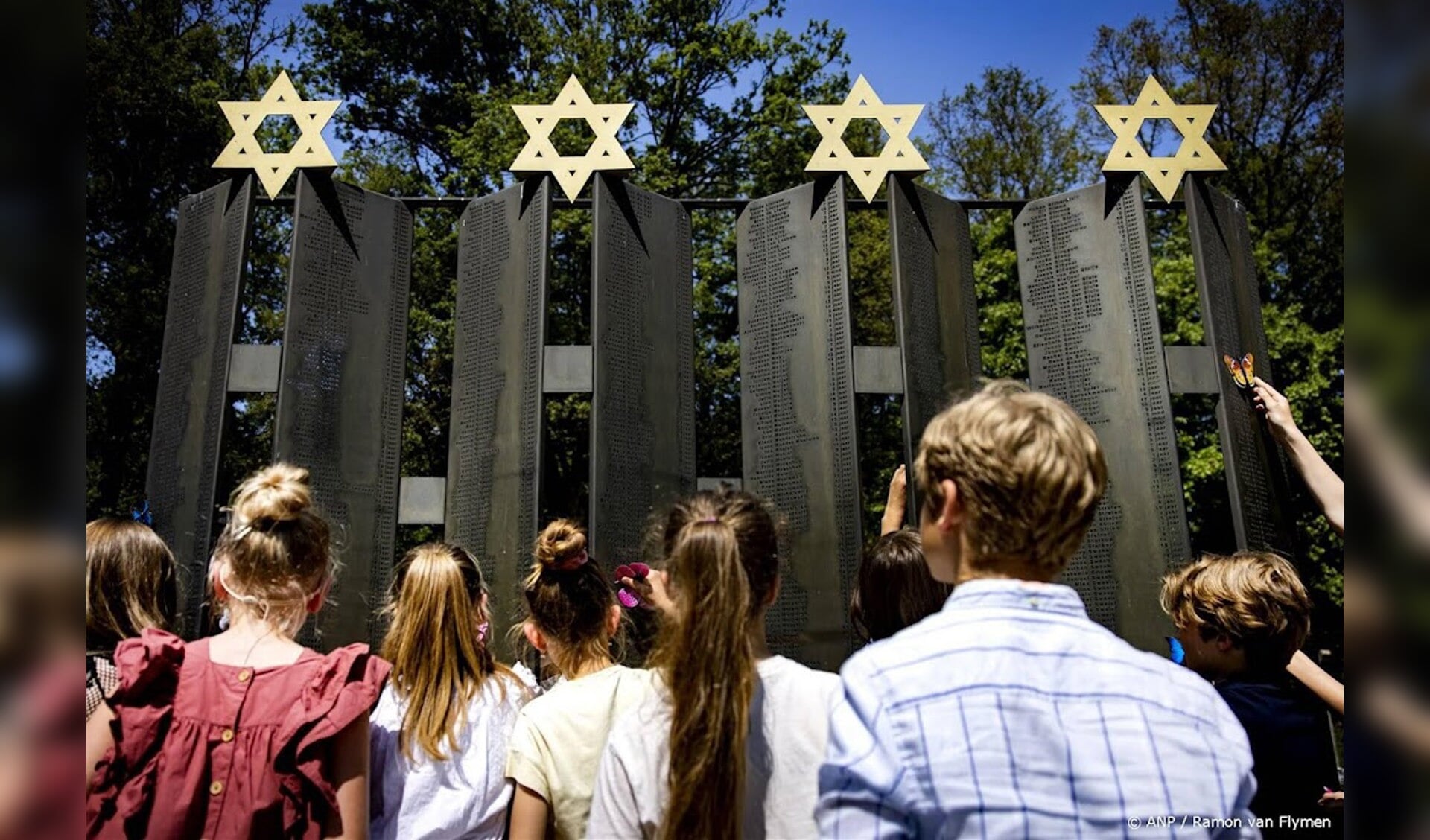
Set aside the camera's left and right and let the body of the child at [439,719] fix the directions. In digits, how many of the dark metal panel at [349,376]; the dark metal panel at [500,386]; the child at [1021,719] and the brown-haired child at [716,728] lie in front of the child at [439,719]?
2

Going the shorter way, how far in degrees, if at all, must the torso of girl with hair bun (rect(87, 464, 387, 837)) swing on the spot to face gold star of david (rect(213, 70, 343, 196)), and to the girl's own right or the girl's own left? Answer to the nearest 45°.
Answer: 0° — they already face it

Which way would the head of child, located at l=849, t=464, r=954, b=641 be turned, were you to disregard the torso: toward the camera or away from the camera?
away from the camera

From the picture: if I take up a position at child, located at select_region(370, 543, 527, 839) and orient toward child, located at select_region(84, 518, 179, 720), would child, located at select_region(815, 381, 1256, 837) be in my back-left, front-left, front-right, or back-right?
back-left

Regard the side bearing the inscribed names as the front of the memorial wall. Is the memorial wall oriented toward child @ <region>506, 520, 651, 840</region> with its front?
yes

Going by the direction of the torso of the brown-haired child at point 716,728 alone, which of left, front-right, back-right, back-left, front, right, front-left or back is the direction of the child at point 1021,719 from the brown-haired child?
back-right

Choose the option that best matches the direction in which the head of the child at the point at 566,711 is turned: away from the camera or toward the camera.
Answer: away from the camera

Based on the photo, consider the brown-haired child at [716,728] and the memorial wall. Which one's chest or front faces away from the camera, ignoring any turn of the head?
the brown-haired child

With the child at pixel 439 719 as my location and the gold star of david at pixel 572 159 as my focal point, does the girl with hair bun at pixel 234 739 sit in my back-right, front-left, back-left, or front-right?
back-left

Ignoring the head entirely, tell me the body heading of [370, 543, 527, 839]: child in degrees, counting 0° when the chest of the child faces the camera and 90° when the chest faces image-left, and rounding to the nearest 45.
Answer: approximately 180°

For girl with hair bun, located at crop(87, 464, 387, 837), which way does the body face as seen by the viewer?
away from the camera

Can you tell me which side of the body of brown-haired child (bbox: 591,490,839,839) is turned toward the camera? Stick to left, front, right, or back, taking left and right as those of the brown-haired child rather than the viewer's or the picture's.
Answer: back

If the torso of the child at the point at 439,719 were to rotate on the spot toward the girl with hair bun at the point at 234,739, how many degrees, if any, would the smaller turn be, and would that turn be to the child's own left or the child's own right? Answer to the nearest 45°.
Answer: approximately 135° to the child's own left

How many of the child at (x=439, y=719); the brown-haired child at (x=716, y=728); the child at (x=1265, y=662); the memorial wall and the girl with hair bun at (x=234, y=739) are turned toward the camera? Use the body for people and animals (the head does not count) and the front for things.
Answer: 1

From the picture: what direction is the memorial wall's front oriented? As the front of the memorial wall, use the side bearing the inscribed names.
toward the camera

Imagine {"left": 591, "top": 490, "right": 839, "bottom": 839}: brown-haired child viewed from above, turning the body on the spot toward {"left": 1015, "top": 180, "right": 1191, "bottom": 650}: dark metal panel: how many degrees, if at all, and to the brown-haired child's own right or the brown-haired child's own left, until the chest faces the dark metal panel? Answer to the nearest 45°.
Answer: approximately 45° to the brown-haired child's own right

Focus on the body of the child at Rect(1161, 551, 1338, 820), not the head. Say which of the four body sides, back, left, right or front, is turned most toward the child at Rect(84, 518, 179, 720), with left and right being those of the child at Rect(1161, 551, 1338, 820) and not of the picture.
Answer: left
